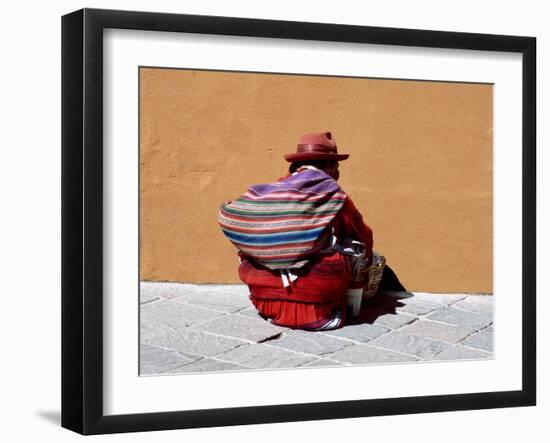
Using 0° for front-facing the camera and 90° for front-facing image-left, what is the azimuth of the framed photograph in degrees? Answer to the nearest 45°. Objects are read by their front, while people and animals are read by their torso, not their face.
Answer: approximately 315°
